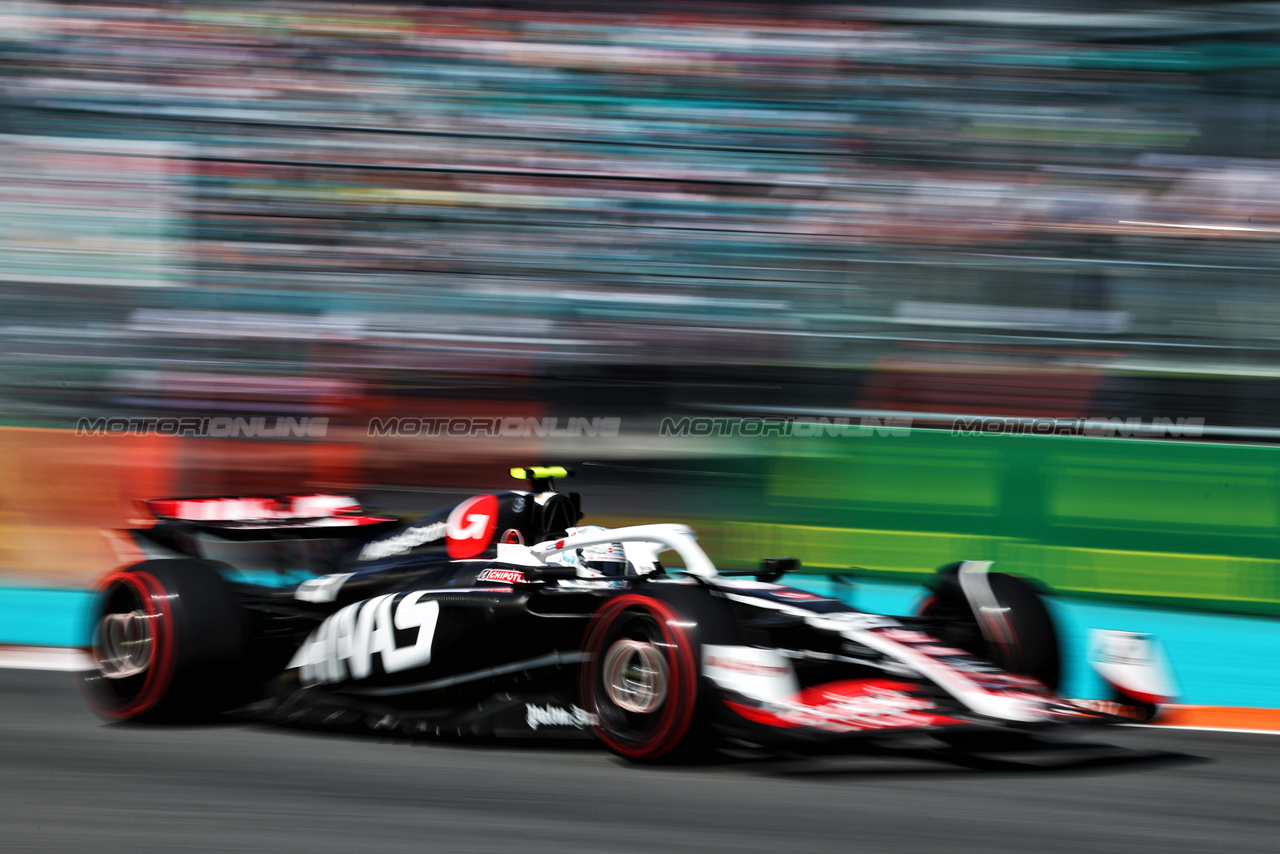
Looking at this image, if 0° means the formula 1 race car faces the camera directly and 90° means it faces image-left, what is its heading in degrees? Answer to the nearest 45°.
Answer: approximately 315°

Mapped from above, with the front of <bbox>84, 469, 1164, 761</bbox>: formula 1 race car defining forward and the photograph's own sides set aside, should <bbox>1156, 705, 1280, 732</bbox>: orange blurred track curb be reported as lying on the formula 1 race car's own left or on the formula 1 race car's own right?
on the formula 1 race car's own left

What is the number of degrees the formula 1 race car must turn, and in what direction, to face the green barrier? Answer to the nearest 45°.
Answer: approximately 90° to its left
